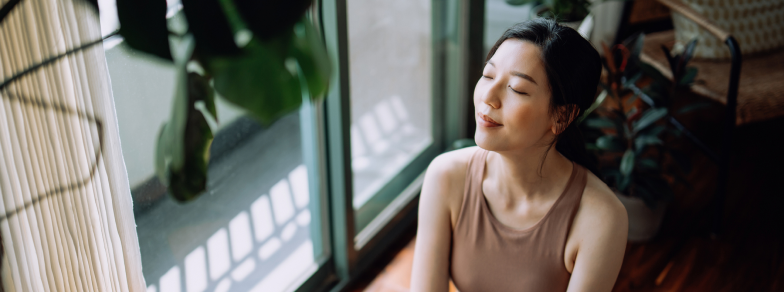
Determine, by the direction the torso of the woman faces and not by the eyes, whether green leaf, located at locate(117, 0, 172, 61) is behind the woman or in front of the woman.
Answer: in front

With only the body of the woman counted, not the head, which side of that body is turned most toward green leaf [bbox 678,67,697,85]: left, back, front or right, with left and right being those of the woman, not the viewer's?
back

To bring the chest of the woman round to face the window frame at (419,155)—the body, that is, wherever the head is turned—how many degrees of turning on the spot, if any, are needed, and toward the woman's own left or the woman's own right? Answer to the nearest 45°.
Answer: approximately 135° to the woman's own right

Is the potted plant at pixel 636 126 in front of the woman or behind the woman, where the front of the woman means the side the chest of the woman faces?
behind

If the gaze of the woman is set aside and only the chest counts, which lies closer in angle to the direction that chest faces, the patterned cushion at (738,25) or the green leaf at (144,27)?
the green leaf

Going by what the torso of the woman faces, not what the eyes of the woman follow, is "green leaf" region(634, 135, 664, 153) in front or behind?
behind

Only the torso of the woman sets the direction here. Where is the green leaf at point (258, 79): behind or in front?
in front

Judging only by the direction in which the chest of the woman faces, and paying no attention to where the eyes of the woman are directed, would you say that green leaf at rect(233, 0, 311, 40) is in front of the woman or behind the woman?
in front

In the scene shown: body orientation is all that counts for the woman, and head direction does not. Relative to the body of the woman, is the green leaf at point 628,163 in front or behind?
behind

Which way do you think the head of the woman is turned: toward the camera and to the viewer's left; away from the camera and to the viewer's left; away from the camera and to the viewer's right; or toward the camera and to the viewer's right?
toward the camera and to the viewer's left

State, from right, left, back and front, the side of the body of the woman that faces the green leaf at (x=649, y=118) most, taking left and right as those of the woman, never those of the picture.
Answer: back
